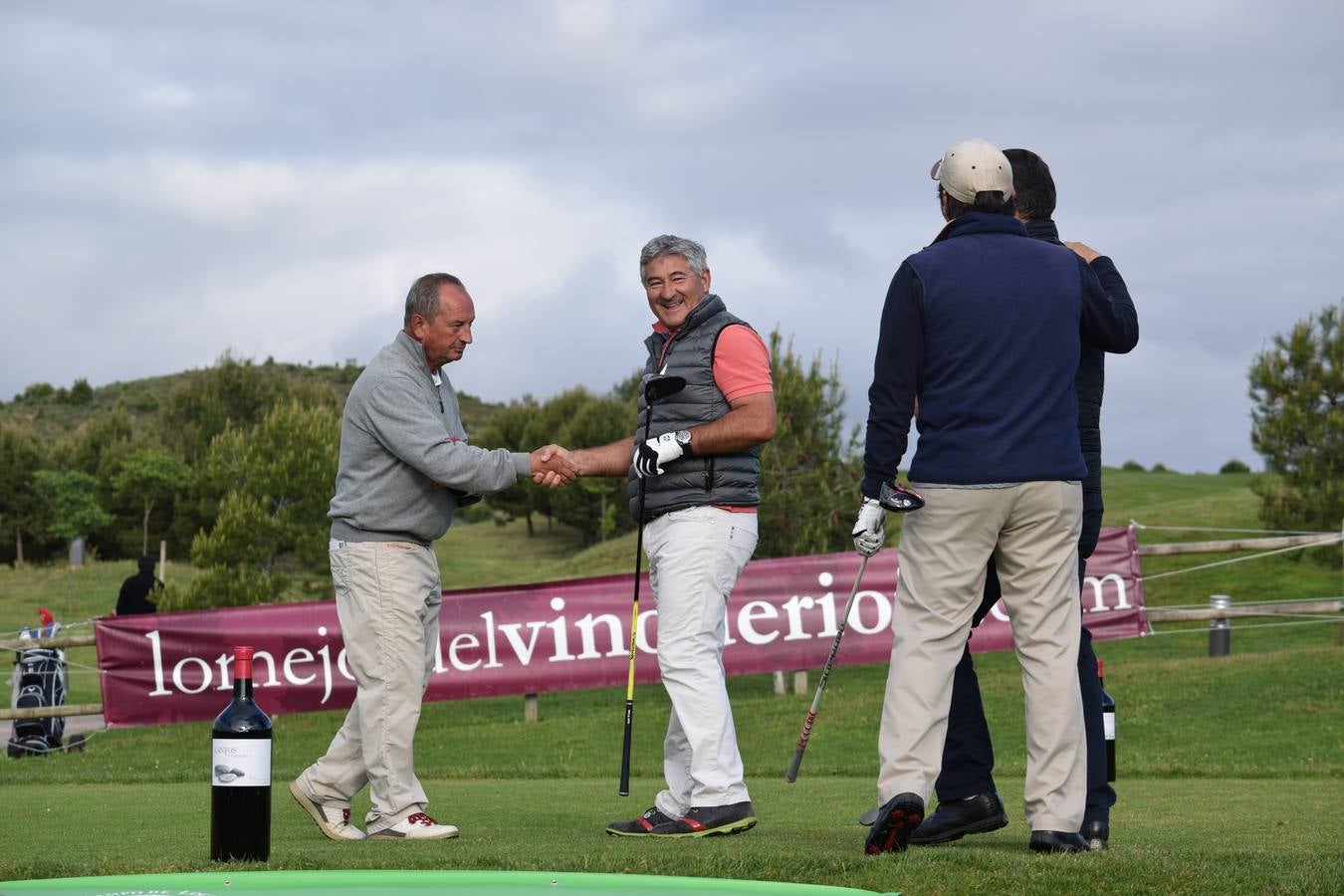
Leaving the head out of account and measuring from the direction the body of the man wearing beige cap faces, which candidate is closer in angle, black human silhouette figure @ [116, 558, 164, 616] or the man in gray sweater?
the black human silhouette figure

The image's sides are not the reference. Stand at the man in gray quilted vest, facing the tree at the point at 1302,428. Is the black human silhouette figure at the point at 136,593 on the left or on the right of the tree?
left

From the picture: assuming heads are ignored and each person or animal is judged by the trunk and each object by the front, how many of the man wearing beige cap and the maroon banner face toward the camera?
1

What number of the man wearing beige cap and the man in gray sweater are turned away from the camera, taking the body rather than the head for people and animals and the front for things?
1

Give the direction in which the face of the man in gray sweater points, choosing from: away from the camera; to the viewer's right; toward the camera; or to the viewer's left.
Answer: to the viewer's right

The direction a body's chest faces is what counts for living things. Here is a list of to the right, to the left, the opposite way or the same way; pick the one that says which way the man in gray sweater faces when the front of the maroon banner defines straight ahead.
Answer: to the left

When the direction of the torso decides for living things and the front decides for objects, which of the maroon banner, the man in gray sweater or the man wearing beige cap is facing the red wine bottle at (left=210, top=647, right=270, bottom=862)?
the maroon banner

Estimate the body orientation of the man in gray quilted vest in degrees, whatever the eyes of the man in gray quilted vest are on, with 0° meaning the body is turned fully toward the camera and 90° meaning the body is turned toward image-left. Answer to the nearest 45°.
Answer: approximately 45°

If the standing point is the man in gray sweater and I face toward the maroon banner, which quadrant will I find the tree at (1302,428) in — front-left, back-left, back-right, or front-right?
front-right

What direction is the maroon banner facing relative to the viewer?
toward the camera

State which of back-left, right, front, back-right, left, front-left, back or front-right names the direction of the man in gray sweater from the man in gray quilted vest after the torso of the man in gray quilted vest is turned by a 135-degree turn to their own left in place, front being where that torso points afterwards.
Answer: back

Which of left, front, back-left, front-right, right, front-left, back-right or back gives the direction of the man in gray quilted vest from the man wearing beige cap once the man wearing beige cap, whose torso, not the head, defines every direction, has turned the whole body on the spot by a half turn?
back-right

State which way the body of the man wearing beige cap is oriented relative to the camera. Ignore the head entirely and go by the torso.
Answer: away from the camera

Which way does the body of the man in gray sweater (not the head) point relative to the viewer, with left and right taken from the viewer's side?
facing to the right of the viewer

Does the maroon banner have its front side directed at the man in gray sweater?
yes

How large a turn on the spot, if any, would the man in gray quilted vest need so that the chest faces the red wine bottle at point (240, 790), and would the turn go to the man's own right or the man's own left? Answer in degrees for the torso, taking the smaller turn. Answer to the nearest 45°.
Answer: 0° — they already face it
